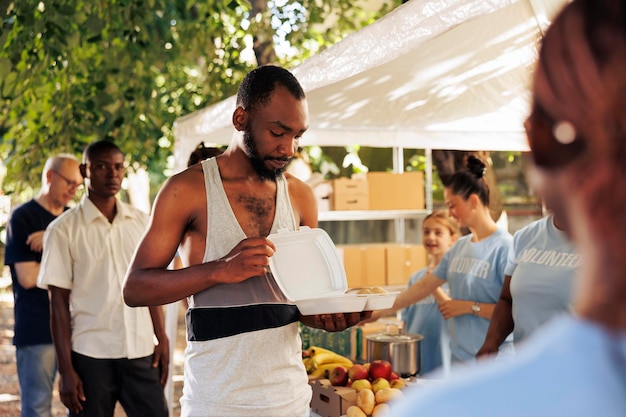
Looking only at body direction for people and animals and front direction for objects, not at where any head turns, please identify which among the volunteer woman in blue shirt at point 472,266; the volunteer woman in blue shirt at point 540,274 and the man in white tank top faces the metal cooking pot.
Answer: the volunteer woman in blue shirt at point 472,266

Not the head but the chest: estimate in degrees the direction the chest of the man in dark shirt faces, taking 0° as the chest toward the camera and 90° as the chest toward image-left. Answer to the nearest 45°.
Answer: approximately 315°

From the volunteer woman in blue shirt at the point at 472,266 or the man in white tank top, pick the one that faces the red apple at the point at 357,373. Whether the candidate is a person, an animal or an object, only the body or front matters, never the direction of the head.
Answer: the volunteer woman in blue shirt

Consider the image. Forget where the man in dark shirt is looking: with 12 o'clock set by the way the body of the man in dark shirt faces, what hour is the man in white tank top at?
The man in white tank top is roughly at 1 o'clock from the man in dark shirt.

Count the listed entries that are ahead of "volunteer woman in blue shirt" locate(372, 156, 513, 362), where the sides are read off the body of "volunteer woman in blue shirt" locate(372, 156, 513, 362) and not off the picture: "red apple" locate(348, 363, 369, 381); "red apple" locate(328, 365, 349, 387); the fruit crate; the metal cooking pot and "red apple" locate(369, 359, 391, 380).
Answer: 5

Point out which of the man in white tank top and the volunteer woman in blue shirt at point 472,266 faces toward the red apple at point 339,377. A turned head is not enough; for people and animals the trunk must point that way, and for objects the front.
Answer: the volunteer woman in blue shirt

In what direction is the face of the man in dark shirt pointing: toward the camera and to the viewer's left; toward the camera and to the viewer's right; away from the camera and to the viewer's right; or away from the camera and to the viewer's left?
toward the camera and to the viewer's right

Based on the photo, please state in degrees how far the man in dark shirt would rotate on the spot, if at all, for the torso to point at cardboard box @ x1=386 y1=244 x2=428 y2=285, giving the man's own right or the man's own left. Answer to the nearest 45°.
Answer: approximately 45° to the man's own left

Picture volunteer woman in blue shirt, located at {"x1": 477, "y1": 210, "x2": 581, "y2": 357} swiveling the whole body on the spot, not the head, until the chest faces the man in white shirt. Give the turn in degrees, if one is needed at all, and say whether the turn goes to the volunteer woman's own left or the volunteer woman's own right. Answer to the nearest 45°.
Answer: approximately 45° to the volunteer woman's own right

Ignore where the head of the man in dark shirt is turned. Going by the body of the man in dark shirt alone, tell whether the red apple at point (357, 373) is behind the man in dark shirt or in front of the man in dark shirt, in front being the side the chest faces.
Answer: in front

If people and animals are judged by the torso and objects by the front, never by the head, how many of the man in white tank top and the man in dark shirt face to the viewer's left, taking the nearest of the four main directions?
0

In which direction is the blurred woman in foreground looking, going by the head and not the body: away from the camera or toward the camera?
away from the camera

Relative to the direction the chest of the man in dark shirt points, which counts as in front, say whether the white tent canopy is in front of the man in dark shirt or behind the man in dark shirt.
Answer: in front

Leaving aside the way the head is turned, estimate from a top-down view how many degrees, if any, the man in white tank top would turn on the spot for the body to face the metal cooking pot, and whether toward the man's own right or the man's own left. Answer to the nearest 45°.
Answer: approximately 90° to the man's own left

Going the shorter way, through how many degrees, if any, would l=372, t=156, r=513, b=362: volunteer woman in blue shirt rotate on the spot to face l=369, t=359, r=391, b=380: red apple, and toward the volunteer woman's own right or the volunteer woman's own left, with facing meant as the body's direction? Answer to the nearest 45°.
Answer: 0° — they already face it
